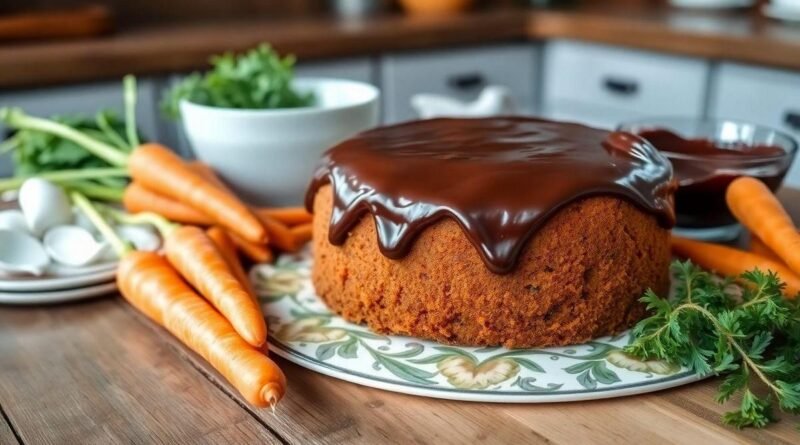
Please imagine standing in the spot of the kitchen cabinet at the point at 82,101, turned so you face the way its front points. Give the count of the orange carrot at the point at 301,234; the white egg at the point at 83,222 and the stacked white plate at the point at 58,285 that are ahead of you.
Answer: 3

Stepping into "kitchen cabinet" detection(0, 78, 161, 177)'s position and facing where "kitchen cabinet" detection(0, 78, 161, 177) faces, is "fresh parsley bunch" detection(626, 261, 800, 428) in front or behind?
in front

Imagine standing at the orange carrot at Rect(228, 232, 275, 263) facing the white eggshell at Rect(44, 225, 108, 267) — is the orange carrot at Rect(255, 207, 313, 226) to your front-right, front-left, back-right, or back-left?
back-right

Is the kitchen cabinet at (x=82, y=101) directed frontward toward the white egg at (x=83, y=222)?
yes

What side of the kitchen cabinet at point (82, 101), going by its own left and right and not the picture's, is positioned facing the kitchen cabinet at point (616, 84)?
left

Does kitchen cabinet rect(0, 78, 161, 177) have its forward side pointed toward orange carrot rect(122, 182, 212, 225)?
yes

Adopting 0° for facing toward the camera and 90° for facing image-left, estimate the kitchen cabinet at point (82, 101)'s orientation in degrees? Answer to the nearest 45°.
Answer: approximately 0°

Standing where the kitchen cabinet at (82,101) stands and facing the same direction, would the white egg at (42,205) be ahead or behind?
ahead

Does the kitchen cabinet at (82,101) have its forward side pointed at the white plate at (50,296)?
yes

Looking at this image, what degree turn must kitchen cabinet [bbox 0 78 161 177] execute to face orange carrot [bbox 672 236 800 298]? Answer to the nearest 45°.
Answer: approximately 45° to its left

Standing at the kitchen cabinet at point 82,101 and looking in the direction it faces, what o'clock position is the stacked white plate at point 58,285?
The stacked white plate is roughly at 12 o'clock from the kitchen cabinet.

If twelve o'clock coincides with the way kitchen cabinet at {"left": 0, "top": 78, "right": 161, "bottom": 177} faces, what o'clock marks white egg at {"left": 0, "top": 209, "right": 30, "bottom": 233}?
The white egg is roughly at 12 o'clock from the kitchen cabinet.

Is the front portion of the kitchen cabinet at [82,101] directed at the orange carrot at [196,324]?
yes

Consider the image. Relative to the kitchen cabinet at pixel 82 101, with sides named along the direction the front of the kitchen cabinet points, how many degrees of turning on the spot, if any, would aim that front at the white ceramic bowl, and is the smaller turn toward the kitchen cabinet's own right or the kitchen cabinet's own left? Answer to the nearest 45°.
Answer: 0° — it already faces it
